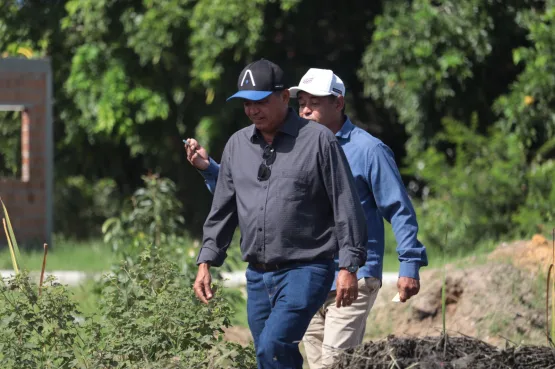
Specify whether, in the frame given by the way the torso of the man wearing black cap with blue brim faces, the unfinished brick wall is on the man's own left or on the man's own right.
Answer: on the man's own right

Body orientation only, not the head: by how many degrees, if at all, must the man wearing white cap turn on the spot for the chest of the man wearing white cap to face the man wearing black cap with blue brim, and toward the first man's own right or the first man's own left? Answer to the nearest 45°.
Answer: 0° — they already face them

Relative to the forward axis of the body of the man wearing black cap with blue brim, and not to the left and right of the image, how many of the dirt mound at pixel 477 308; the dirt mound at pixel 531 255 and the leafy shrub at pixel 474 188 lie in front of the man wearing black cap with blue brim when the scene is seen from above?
0

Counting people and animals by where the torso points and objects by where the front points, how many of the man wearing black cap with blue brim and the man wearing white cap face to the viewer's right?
0

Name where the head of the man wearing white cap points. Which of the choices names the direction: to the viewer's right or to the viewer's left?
to the viewer's left

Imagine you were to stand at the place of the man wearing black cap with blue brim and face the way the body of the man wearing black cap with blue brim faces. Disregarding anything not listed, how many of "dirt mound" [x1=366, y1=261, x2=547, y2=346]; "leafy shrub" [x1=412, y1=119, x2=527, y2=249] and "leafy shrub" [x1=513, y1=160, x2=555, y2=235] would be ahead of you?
0

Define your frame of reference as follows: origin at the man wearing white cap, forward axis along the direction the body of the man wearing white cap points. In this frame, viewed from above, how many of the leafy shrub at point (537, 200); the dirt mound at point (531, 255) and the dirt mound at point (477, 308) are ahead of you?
0

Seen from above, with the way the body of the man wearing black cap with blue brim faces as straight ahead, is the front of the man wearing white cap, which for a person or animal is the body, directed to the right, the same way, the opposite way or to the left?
the same way

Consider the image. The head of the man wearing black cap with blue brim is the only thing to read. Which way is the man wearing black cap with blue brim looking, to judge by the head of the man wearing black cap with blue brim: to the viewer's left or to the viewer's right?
to the viewer's left

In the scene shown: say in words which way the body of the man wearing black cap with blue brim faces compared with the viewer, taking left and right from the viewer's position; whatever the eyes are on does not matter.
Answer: facing the viewer and to the left of the viewer

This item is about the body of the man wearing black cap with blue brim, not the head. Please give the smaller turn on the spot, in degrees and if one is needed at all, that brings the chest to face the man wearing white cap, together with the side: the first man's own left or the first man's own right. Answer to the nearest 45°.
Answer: approximately 180°
